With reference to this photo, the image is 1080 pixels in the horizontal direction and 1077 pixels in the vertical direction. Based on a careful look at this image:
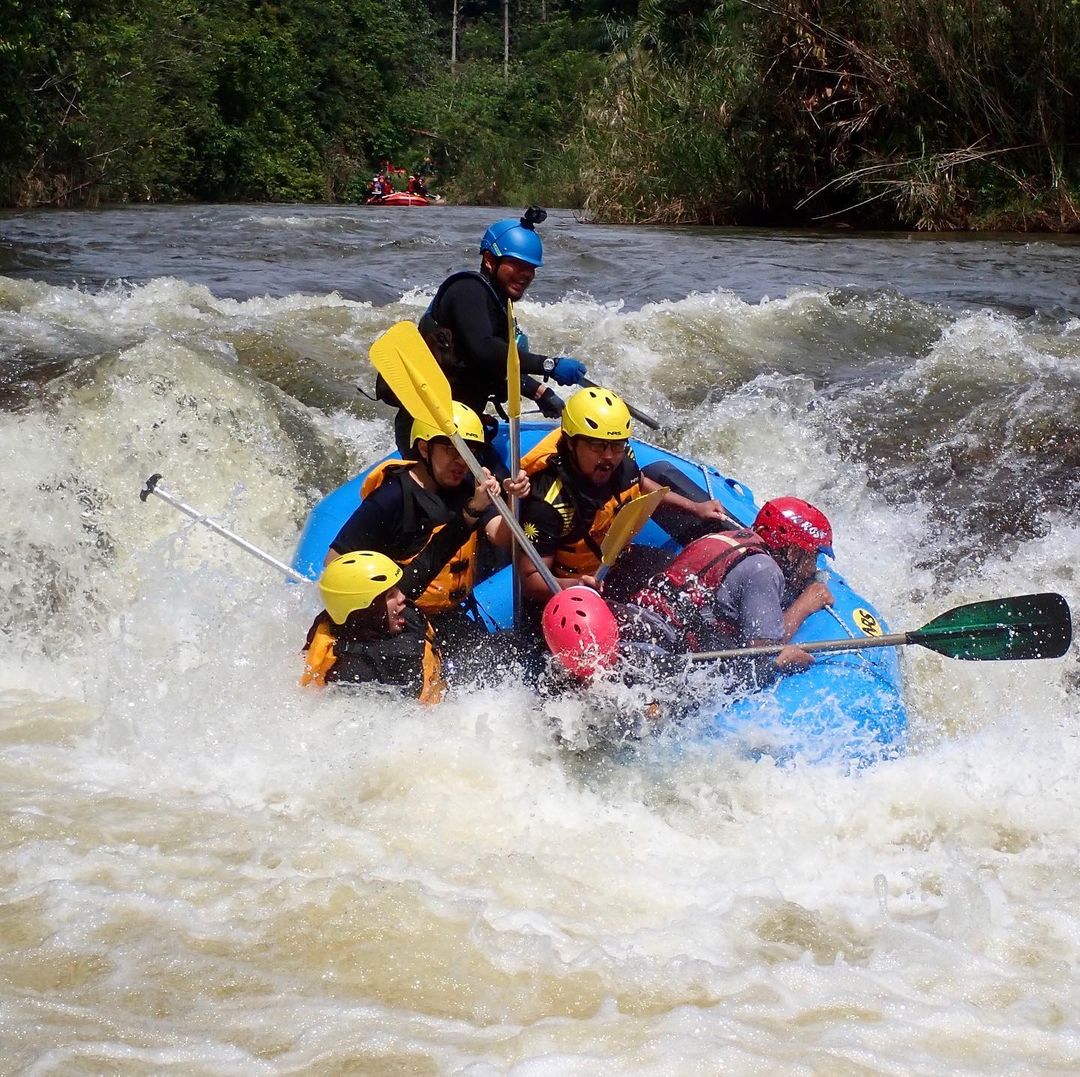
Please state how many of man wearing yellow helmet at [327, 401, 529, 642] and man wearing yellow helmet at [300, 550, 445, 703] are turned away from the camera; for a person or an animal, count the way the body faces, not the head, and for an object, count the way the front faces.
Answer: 0

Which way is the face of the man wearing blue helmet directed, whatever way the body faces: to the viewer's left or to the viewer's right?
to the viewer's right
